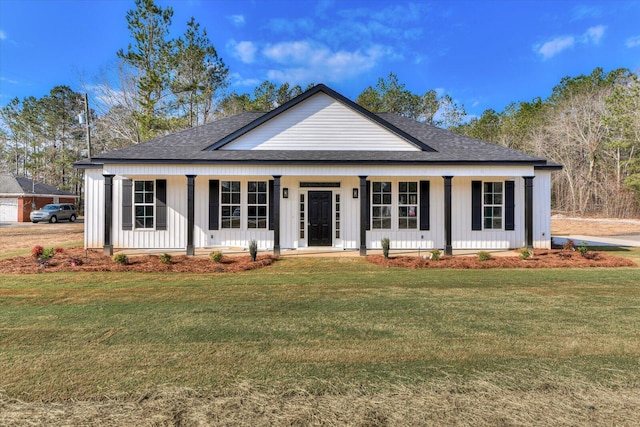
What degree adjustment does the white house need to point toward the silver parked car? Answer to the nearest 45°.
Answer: approximately 135° to its right

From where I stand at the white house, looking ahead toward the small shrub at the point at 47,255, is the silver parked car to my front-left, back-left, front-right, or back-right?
front-right

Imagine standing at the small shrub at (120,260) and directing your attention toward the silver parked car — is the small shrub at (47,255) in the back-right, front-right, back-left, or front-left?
front-left

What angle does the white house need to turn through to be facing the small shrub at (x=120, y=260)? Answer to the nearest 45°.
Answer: approximately 45° to its right

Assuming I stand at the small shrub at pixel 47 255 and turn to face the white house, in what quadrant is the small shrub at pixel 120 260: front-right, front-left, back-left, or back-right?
front-right

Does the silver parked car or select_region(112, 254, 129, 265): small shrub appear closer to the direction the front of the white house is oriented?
the small shrub

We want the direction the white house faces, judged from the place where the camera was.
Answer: facing the viewer

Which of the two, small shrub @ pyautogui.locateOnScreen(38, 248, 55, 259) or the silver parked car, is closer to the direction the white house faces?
the small shrub
